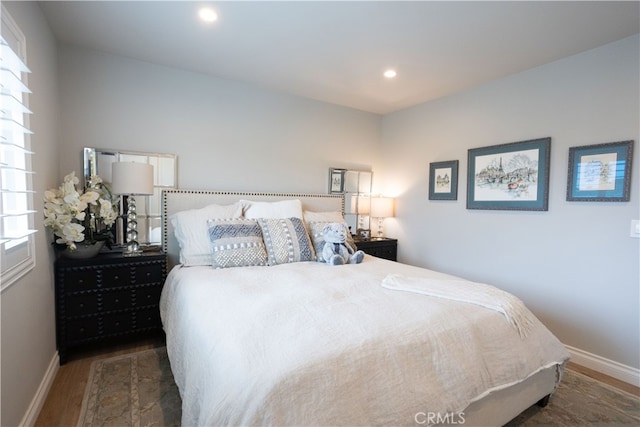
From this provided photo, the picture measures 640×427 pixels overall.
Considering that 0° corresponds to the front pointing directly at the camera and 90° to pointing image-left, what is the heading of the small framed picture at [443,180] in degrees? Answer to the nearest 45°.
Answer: approximately 45°

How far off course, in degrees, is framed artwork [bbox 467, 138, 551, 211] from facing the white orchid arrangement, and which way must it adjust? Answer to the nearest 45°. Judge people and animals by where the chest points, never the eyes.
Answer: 0° — it already faces it

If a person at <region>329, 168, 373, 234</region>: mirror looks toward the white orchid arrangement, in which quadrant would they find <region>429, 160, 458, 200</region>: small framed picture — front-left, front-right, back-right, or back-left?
back-left

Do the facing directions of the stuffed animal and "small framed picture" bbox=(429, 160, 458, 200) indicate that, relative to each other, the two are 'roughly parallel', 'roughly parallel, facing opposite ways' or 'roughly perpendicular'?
roughly perpendicular

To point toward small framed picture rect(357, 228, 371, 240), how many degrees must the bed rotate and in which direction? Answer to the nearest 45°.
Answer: approximately 135° to its left

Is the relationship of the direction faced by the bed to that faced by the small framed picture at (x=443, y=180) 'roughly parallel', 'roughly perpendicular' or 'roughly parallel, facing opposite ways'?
roughly perpendicular

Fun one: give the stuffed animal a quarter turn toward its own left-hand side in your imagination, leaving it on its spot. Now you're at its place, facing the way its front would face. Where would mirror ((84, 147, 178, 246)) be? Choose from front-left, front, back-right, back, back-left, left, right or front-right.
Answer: back-left

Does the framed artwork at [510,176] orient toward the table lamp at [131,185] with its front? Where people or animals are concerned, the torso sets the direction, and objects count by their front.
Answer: yes

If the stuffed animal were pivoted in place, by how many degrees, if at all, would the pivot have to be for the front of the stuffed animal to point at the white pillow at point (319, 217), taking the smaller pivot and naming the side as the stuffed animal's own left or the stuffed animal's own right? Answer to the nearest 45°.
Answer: approximately 180°

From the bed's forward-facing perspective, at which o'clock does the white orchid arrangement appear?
The white orchid arrangement is roughly at 5 o'clock from the bed.
